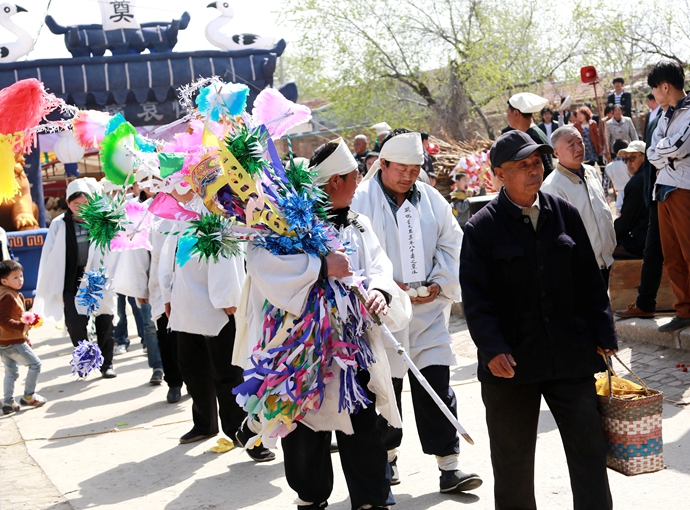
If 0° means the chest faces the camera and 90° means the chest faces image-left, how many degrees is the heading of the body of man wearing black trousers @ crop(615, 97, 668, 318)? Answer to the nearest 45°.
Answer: approximately 90°

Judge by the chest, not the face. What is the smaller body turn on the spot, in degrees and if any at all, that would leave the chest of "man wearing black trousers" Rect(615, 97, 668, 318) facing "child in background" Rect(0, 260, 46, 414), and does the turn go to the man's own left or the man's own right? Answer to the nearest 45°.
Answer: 0° — they already face them

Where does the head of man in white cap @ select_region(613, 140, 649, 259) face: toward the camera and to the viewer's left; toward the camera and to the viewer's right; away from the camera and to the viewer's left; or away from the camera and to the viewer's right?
toward the camera and to the viewer's left

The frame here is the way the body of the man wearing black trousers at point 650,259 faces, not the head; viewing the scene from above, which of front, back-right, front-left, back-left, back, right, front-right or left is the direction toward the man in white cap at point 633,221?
right

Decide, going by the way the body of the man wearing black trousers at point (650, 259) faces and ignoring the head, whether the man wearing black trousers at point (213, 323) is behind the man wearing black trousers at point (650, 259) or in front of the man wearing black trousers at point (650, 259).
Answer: in front
